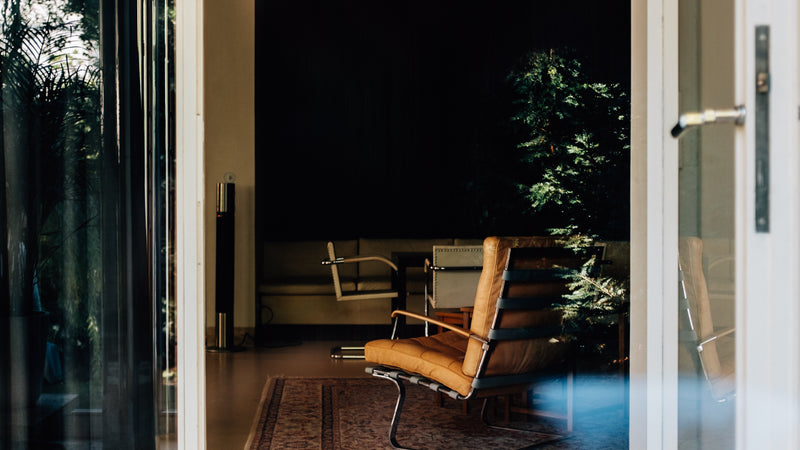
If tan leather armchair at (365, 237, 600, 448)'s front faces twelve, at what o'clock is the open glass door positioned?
The open glass door is roughly at 7 o'clock from the tan leather armchair.

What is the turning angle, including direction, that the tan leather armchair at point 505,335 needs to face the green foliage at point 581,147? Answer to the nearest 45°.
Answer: approximately 90° to its right

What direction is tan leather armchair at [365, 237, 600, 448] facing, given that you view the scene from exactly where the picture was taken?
facing away from the viewer and to the left of the viewer
